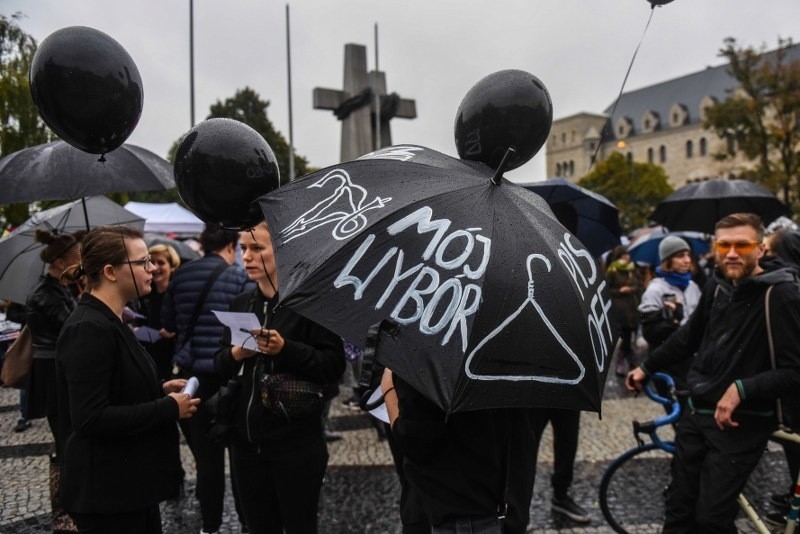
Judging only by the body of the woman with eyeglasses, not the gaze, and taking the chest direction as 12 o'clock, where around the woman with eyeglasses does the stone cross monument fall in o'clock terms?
The stone cross monument is roughly at 10 o'clock from the woman with eyeglasses.

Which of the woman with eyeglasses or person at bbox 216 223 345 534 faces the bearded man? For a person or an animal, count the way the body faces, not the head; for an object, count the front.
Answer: the woman with eyeglasses

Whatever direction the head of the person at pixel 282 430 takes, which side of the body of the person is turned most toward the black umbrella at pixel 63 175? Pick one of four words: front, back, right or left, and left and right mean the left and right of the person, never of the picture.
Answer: right

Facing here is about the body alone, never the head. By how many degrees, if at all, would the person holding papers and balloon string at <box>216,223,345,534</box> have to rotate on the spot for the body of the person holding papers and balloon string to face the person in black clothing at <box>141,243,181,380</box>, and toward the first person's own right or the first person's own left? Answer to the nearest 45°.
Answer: approximately 135° to the first person's own right

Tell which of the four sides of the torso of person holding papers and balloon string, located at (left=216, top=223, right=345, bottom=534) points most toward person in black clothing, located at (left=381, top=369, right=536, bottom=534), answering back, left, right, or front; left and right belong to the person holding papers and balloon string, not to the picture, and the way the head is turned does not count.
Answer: left

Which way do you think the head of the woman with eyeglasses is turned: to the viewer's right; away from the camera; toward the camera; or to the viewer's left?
to the viewer's right

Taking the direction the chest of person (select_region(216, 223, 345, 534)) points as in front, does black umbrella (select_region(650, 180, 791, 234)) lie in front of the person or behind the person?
behind

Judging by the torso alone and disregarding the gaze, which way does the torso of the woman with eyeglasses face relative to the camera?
to the viewer's right

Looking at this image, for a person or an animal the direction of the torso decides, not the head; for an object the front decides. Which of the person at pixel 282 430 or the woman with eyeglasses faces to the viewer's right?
the woman with eyeglasses

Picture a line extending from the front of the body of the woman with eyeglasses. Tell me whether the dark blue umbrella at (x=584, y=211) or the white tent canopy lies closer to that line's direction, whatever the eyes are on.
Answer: the dark blue umbrella

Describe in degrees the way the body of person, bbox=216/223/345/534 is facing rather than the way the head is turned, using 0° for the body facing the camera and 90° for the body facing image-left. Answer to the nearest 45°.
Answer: approximately 45°
